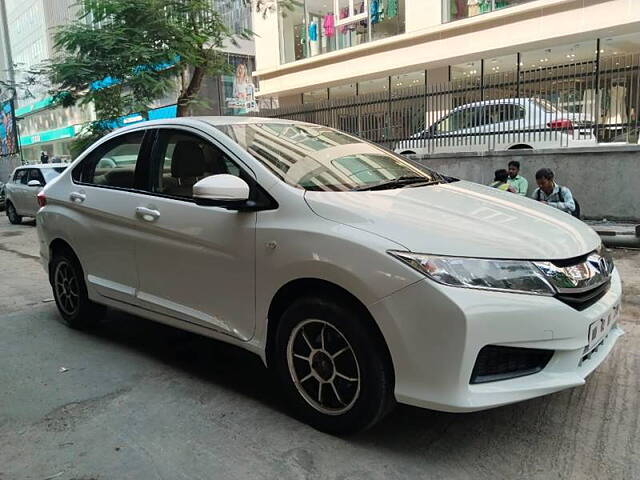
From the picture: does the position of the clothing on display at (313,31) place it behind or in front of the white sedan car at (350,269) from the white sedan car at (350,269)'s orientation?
behind

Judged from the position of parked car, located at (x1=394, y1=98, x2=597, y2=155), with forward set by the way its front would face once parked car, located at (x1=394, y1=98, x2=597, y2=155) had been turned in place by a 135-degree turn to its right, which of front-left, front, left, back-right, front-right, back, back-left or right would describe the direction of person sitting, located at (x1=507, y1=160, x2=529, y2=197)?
right

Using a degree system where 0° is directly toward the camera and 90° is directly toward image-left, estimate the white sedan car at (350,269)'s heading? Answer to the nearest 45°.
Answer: approximately 315°

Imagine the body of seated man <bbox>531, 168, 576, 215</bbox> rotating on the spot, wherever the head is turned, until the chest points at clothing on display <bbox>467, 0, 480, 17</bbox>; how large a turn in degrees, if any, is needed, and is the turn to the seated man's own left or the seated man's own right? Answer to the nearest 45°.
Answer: approximately 135° to the seated man's own right

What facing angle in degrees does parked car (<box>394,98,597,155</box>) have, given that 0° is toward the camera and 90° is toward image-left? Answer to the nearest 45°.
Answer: approximately 135°

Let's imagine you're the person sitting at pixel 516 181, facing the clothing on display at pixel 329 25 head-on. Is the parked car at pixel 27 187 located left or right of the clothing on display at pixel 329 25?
left

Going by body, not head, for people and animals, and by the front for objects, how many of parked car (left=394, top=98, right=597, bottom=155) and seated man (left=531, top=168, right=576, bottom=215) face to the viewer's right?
0

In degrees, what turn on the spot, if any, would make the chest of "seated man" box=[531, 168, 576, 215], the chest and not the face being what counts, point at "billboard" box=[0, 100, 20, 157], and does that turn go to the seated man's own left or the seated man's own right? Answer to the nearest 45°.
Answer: approximately 90° to the seated man's own right

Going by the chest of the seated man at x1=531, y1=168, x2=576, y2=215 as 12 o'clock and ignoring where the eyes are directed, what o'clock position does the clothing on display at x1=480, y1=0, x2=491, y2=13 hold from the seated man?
The clothing on display is roughly at 4 o'clock from the seated man.
